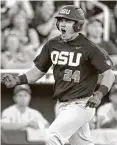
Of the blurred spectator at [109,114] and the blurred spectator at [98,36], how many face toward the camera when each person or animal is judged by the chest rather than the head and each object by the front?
2

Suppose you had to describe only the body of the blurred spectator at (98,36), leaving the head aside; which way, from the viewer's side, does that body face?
toward the camera

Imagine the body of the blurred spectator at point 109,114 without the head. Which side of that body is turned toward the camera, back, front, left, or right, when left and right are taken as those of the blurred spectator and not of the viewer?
front

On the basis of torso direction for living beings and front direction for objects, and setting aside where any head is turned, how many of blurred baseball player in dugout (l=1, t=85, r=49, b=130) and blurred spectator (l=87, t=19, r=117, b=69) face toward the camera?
2

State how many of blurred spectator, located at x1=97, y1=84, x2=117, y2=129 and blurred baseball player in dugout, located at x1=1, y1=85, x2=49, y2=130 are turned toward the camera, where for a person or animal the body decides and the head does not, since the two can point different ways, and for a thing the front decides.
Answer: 2

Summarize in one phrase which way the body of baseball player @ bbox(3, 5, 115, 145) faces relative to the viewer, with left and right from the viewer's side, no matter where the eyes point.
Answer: facing the viewer and to the left of the viewer

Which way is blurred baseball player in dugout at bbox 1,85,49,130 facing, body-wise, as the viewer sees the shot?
toward the camera

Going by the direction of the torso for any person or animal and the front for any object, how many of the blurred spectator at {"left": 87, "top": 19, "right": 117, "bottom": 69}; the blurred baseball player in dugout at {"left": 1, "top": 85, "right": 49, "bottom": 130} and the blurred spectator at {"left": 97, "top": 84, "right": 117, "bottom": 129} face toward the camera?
3
